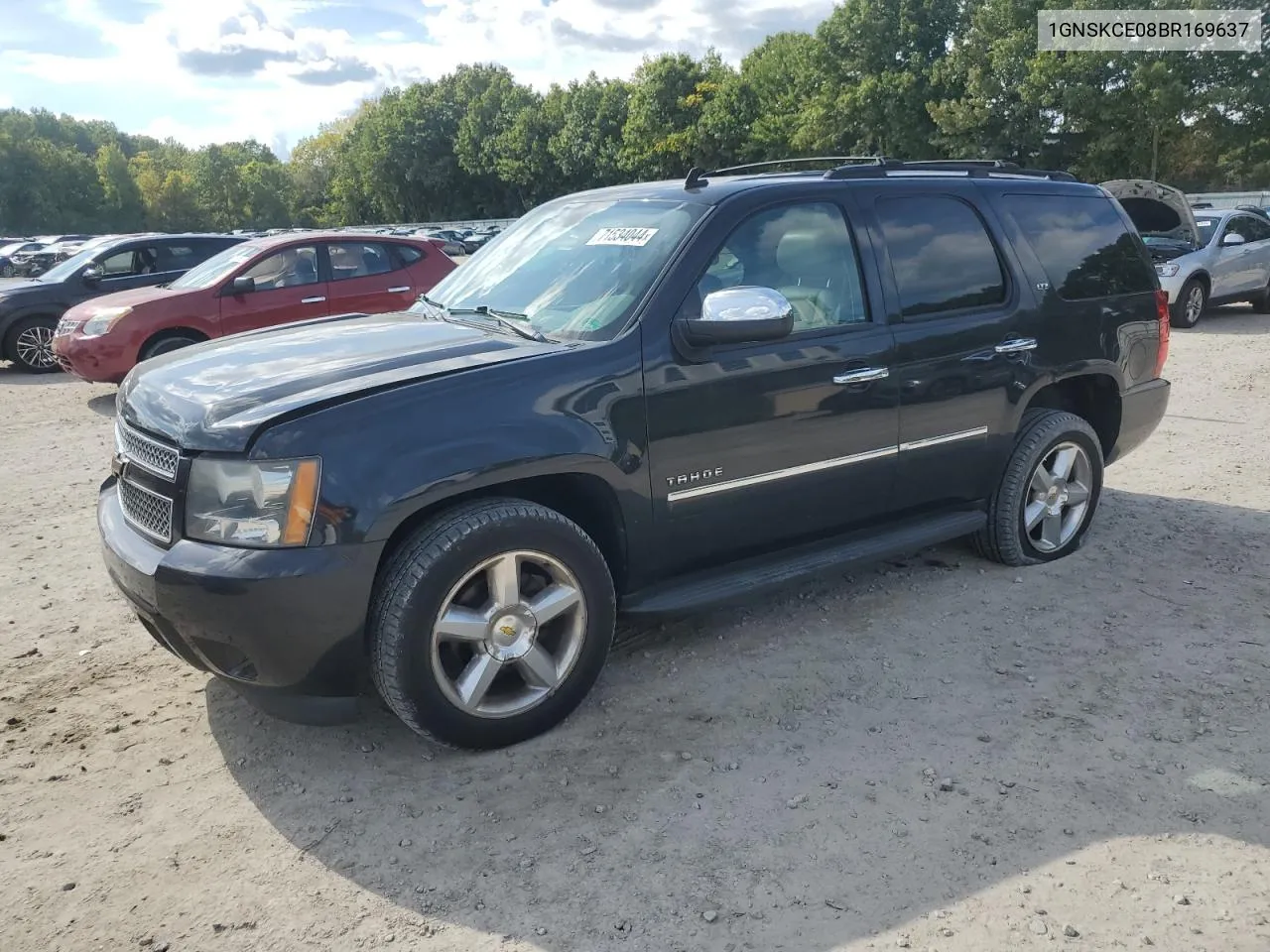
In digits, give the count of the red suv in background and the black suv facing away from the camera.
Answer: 0

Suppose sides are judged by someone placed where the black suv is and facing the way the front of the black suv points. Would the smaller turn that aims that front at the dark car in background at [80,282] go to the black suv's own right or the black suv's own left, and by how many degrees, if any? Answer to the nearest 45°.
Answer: approximately 90° to the black suv's own right

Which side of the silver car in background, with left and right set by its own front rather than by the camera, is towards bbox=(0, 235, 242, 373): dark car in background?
front

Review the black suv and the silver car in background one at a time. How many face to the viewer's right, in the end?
0

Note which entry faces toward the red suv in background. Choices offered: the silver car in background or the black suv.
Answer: the silver car in background

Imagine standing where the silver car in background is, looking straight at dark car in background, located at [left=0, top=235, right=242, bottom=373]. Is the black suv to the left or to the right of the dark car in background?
left

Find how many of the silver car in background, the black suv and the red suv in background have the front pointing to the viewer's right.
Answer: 0

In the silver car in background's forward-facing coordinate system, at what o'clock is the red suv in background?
The red suv in background is roughly at 12 o'clock from the silver car in background.

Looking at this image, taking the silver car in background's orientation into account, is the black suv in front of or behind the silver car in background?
in front

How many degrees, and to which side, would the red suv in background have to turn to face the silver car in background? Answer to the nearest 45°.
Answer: approximately 135° to its left

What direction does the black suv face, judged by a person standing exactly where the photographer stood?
facing the viewer and to the left of the viewer

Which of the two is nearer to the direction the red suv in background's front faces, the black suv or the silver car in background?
the black suv

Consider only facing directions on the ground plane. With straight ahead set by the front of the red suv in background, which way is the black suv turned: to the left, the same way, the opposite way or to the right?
the same way

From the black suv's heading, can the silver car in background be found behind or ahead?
behind
